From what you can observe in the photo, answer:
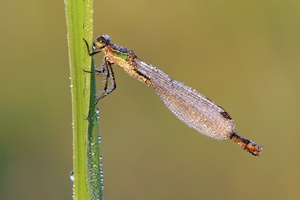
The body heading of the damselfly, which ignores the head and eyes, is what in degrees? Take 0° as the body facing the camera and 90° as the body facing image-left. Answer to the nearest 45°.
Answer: approximately 90°
